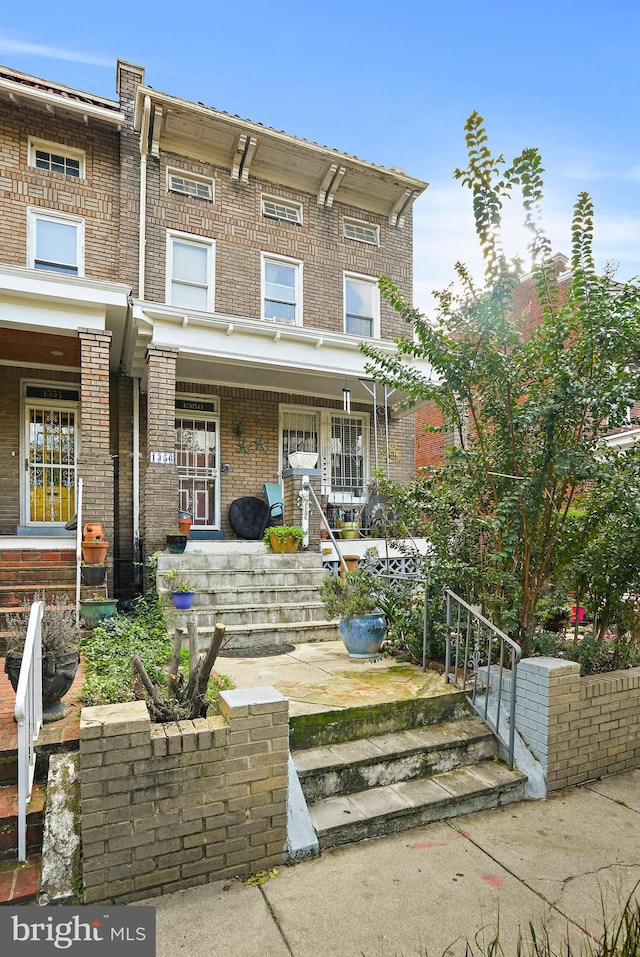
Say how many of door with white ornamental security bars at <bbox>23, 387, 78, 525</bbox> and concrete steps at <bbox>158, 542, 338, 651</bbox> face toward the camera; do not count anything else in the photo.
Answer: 2

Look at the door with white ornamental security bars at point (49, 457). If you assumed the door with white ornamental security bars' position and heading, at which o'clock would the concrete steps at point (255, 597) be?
The concrete steps is roughly at 11 o'clock from the door with white ornamental security bars.

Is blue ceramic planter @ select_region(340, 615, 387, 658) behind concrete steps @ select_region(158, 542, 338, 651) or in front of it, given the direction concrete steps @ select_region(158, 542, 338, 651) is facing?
in front

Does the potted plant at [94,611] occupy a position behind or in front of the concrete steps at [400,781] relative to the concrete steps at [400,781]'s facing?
behind

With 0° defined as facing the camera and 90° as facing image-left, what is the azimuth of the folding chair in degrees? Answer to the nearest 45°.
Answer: approximately 315°

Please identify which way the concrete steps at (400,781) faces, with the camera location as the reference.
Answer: facing the viewer and to the right of the viewer

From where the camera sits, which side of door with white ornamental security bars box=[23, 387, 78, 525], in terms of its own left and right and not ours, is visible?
front

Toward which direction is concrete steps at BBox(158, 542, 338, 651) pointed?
toward the camera

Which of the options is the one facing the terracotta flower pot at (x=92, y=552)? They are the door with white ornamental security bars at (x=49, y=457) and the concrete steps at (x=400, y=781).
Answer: the door with white ornamental security bars

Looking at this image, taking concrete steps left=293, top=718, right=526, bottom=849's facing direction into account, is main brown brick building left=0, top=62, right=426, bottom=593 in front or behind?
behind

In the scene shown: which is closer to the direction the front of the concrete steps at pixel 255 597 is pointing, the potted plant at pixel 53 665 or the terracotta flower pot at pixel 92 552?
the potted plant

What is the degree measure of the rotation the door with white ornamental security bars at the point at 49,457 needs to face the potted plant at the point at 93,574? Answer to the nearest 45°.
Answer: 0° — it already faces it

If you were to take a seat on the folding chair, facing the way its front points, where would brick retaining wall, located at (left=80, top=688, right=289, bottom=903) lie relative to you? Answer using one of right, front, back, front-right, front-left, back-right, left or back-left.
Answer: front-right

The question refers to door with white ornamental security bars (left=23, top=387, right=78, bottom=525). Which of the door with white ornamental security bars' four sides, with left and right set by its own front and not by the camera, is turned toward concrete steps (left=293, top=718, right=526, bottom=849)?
front

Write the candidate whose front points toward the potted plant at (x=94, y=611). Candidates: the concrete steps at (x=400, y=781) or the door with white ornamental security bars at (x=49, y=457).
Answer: the door with white ornamental security bars

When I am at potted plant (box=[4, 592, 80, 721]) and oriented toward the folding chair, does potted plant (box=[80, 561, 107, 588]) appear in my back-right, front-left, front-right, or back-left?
front-left

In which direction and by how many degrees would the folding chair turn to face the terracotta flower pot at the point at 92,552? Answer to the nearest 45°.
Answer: approximately 90° to its right
